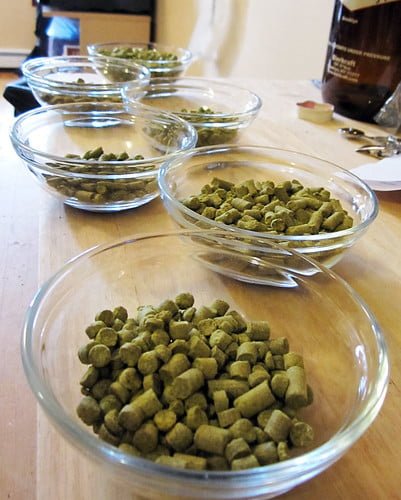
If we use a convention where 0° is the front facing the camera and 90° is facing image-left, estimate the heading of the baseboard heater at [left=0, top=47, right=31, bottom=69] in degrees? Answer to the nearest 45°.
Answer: approximately 0°

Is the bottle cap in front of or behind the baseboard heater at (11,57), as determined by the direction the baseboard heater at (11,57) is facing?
in front

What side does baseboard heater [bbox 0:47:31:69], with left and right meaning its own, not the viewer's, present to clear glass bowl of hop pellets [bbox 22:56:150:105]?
front

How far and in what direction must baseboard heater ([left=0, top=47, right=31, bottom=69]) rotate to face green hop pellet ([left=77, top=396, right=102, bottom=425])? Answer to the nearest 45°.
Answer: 0° — it already faces it

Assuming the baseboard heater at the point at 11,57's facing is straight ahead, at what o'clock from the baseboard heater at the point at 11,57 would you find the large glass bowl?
The large glass bowl is roughly at 12 o'clock from the baseboard heater.

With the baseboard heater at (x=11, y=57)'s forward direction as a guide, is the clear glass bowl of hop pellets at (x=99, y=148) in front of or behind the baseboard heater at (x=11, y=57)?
in front

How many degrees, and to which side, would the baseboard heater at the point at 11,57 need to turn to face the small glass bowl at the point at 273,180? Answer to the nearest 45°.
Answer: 0° — it already faces it
